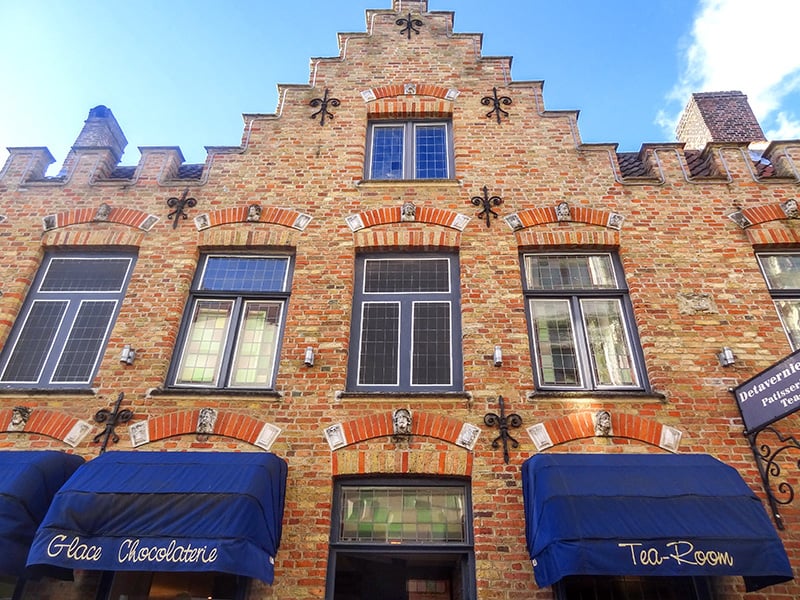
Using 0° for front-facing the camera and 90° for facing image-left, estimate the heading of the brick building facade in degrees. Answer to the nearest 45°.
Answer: approximately 0°
